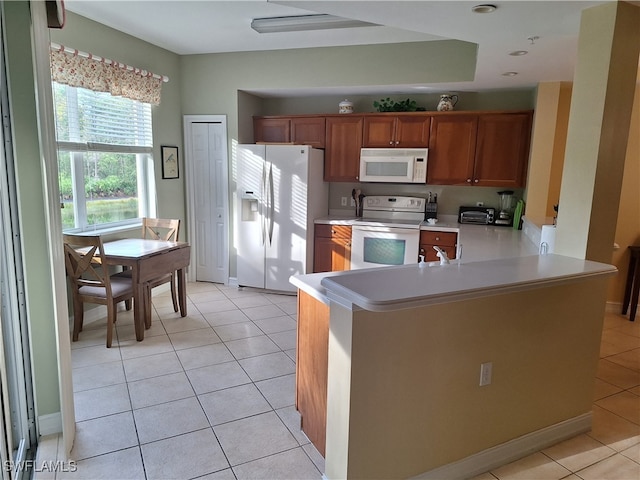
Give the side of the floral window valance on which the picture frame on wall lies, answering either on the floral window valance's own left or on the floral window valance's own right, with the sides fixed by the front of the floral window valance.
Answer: on the floral window valance's own left

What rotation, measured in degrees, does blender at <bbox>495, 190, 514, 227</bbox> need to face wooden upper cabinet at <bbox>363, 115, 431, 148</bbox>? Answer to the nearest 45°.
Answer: approximately 45° to its right

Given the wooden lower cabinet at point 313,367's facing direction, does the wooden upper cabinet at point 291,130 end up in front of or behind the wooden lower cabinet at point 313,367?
in front

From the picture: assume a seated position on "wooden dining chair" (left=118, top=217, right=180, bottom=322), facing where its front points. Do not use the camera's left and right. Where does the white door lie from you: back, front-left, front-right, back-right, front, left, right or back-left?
back

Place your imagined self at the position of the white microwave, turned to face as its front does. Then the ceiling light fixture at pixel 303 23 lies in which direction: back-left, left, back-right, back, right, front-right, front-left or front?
front-right

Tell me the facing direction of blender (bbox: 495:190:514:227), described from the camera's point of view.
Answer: facing the viewer and to the left of the viewer

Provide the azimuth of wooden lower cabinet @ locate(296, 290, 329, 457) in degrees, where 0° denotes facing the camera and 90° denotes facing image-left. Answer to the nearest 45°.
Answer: approximately 135°

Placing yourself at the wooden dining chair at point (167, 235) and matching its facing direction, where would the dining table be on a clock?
The dining table is roughly at 11 o'clock from the wooden dining chair.

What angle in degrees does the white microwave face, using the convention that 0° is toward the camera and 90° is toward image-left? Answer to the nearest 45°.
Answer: approximately 0°

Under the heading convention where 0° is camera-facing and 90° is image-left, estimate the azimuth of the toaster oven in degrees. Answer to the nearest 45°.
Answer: approximately 0°
